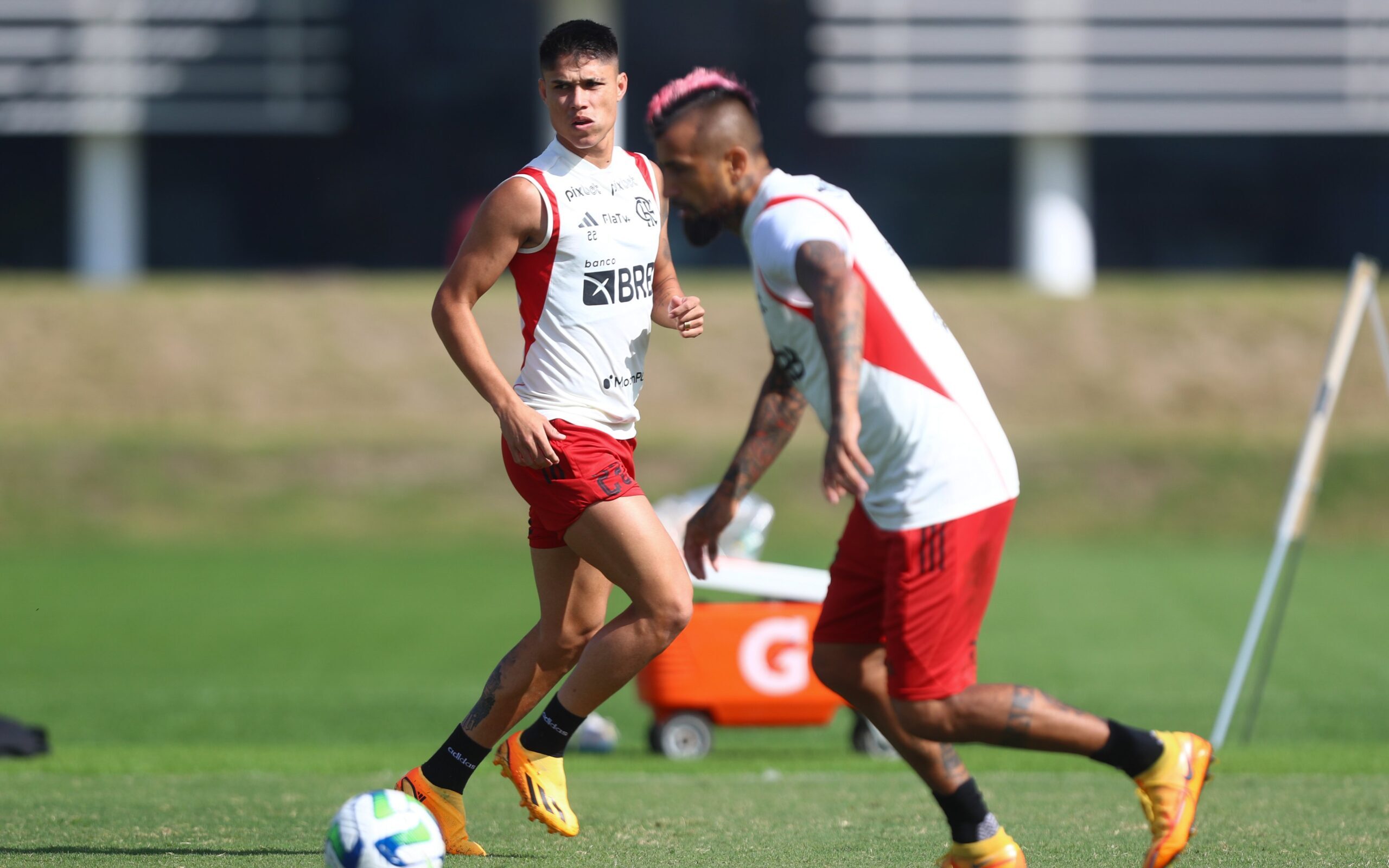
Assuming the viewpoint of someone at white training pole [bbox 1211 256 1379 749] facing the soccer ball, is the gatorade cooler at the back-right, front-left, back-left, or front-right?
front-right

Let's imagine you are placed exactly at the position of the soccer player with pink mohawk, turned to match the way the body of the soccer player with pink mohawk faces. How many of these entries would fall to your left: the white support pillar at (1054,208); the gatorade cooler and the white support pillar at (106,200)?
0

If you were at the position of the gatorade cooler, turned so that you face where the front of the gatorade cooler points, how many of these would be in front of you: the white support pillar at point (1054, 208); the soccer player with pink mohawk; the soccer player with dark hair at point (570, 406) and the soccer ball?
3

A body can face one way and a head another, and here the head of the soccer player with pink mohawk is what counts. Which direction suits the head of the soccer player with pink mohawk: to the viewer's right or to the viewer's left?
to the viewer's left

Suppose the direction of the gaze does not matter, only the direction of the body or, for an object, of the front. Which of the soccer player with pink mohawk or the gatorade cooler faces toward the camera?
the gatorade cooler

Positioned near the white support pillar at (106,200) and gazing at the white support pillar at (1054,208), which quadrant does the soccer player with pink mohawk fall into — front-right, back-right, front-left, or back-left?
front-right

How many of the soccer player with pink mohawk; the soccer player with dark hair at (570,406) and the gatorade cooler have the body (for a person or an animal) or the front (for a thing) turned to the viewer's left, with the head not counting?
1

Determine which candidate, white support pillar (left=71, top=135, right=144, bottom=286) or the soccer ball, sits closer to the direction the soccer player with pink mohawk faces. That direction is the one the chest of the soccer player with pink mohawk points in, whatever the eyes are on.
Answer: the soccer ball

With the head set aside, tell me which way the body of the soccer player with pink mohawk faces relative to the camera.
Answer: to the viewer's left

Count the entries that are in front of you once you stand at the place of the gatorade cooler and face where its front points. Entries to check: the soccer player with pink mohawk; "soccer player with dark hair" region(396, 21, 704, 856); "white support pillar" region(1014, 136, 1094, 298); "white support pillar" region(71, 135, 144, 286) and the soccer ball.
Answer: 3

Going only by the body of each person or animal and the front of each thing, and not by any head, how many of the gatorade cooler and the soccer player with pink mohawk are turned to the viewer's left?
1

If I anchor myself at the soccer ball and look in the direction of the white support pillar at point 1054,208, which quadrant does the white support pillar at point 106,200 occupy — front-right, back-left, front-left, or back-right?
front-left

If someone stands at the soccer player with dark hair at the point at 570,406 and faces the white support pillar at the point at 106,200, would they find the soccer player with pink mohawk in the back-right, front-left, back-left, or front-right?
back-right

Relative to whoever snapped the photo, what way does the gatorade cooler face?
facing the viewer

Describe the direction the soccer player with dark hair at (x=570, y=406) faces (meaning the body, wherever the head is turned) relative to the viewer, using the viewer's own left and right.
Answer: facing the viewer and to the right of the viewer

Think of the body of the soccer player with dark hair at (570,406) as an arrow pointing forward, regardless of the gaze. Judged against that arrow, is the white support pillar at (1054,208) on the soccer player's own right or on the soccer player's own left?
on the soccer player's own left

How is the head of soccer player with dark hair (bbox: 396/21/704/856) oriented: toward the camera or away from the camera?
toward the camera

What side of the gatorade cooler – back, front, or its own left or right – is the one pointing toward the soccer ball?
front
